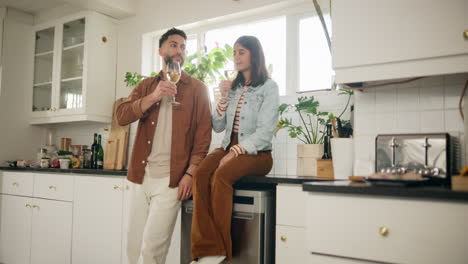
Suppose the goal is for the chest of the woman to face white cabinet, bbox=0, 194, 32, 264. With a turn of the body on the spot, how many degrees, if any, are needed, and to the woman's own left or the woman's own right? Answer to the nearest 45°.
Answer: approximately 90° to the woman's own right

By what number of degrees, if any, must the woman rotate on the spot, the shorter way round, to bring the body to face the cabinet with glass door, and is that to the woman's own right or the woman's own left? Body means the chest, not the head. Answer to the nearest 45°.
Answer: approximately 90° to the woman's own right

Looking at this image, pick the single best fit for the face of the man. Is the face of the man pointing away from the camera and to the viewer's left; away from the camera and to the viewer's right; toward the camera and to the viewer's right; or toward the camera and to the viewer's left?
toward the camera and to the viewer's right

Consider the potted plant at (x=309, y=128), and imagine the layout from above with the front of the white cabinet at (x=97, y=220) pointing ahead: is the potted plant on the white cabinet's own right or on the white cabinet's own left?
on the white cabinet's own left

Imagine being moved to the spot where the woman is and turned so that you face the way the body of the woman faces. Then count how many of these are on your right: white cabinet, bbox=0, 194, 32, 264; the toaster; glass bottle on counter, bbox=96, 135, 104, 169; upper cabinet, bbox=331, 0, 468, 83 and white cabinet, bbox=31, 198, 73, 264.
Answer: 3

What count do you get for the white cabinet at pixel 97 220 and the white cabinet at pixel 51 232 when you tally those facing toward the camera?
2

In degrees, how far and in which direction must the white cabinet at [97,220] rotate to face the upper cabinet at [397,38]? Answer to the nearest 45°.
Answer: approximately 45° to its left

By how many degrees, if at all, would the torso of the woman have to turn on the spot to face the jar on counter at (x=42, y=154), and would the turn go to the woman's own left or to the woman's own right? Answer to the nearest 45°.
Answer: approximately 90° to the woman's own right

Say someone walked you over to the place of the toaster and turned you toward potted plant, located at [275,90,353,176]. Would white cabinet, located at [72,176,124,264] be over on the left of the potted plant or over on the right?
left
